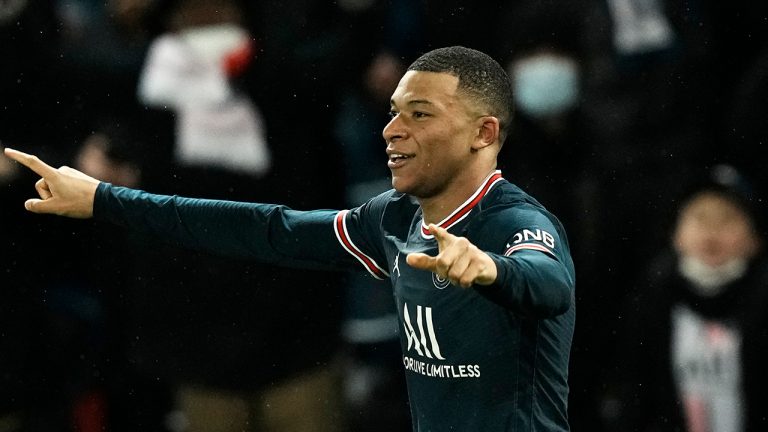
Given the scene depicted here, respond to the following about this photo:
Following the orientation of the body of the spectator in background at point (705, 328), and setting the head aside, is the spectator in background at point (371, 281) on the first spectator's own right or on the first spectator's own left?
on the first spectator's own right

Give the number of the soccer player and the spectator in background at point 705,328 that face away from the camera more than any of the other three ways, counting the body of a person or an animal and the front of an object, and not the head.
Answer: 0

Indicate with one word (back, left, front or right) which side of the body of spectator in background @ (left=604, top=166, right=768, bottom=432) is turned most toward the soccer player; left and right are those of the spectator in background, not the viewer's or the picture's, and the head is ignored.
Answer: front

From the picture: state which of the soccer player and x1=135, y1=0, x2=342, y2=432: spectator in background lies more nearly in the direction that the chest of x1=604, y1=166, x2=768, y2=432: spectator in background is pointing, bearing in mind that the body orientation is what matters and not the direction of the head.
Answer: the soccer player

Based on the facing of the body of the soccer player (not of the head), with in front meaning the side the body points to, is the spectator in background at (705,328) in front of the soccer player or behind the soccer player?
behind

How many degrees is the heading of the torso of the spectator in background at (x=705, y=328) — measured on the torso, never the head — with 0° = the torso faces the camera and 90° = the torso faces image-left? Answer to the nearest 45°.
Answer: approximately 0°

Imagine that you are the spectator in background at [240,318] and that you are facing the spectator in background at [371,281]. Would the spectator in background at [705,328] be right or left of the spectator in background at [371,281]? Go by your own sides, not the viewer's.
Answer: right

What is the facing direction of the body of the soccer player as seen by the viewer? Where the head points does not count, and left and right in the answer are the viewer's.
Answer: facing the viewer and to the left of the viewer
